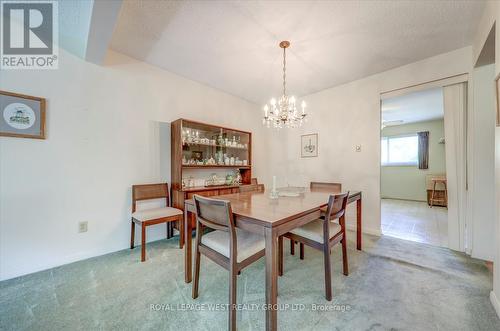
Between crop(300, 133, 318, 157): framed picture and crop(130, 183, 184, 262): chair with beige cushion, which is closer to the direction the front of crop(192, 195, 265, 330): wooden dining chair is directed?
the framed picture

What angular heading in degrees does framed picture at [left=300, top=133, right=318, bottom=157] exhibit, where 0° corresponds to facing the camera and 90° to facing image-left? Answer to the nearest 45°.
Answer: approximately 45°

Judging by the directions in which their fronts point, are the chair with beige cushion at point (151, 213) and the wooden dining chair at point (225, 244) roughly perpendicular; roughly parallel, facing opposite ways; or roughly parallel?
roughly perpendicular

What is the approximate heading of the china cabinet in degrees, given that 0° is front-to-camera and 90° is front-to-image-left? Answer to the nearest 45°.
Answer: approximately 315°

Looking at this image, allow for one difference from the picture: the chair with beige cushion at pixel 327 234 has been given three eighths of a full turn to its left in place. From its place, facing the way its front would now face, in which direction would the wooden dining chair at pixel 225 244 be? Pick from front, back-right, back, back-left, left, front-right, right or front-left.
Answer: front-right

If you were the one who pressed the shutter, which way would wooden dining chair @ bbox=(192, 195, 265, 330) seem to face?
facing away from the viewer and to the right of the viewer

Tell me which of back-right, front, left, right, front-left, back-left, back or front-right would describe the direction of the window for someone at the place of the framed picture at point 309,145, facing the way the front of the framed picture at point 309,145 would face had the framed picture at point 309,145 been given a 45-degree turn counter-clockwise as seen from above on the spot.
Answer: back-left
